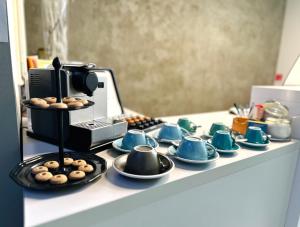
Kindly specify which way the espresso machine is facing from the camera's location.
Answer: facing the viewer and to the right of the viewer
